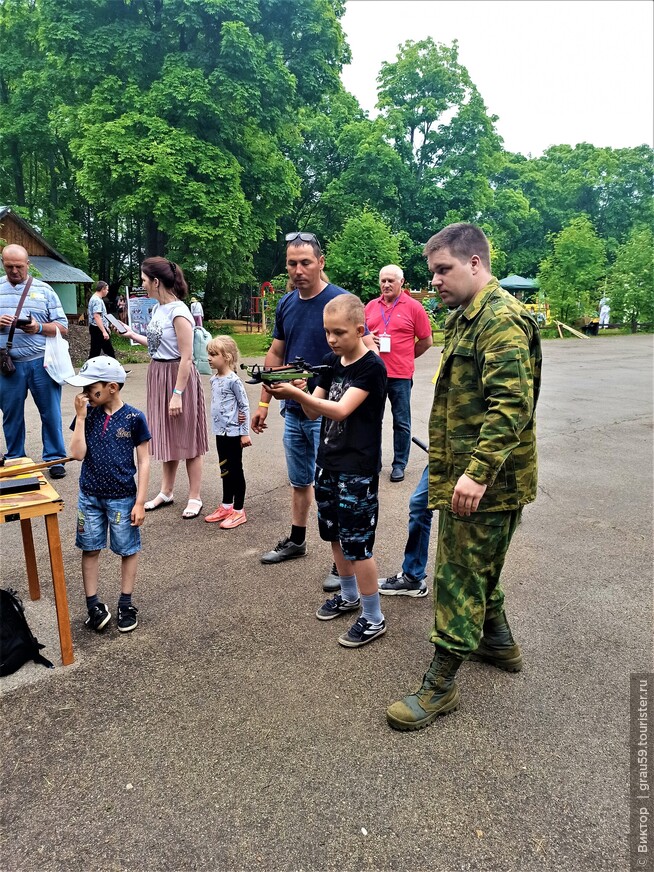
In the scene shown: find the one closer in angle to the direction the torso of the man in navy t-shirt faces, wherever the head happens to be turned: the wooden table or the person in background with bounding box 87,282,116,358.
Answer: the wooden table

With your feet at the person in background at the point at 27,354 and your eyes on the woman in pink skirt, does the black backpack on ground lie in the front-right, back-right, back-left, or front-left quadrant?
front-right

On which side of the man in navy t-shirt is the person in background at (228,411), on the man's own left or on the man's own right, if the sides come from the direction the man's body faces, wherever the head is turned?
on the man's own right

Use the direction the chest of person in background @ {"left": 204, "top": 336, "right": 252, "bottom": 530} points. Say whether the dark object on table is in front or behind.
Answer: in front

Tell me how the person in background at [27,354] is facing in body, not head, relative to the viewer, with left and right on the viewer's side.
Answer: facing the viewer

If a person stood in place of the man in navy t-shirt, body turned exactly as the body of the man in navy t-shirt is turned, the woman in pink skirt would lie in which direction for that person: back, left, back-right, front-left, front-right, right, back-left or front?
right

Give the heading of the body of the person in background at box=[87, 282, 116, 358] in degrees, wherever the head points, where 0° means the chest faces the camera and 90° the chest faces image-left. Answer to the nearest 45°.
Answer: approximately 270°

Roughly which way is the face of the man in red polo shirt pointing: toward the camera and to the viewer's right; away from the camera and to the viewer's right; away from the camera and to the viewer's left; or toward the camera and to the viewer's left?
toward the camera and to the viewer's left

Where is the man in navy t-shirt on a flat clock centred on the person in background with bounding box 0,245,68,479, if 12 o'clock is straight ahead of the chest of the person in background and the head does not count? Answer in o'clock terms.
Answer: The man in navy t-shirt is roughly at 11 o'clock from the person in background.

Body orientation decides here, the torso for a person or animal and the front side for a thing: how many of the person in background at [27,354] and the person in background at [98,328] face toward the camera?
1

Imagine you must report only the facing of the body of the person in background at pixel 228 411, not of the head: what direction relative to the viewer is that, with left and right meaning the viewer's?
facing the viewer and to the left of the viewer

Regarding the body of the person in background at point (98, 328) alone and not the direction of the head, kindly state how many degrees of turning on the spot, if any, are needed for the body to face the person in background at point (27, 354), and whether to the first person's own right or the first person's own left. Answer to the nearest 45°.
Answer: approximately 90° to the first person's own right
